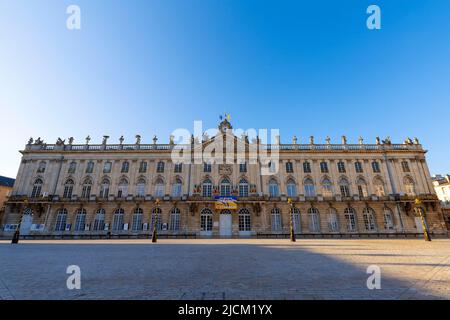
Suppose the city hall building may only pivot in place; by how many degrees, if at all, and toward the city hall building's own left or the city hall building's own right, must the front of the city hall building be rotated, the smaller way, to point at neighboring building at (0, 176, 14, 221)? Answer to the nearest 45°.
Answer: approximately 90° to the city hall building's own right

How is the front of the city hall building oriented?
toward the camera
